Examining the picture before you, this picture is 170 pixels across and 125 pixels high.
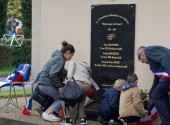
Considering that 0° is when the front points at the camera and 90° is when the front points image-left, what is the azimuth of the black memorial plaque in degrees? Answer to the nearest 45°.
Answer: approximately 0°
